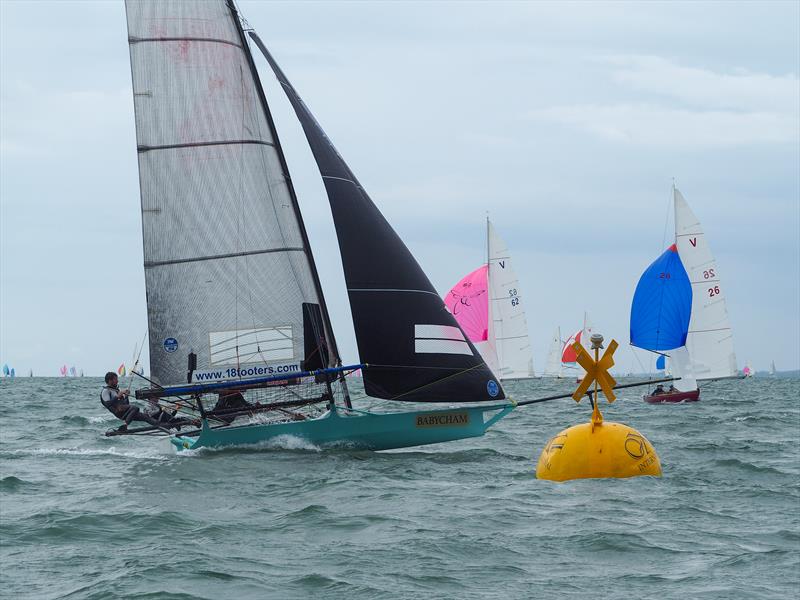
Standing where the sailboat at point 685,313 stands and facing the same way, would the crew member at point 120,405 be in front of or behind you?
in front

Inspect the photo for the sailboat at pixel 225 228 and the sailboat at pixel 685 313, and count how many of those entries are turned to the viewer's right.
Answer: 1

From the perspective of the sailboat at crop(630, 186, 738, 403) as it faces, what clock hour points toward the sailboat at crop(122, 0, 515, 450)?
the sailboat at crop(122, 0, 515, 450) is roughly at 11 o'clock from the sailboat at crop(630, 186, 738, 403).

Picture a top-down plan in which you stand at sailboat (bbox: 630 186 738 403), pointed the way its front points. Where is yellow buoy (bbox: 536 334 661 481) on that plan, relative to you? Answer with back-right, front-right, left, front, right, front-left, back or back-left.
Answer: front-left

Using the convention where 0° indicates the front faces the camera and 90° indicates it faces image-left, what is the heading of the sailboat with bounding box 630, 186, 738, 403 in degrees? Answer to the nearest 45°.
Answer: approximately 45°

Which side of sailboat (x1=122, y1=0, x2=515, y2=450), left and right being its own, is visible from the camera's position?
right

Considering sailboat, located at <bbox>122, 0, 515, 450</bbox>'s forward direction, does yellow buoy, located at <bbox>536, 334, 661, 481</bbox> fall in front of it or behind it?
in front

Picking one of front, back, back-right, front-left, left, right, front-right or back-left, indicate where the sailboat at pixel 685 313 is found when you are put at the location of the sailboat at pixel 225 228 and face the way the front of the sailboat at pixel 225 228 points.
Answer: front-left
